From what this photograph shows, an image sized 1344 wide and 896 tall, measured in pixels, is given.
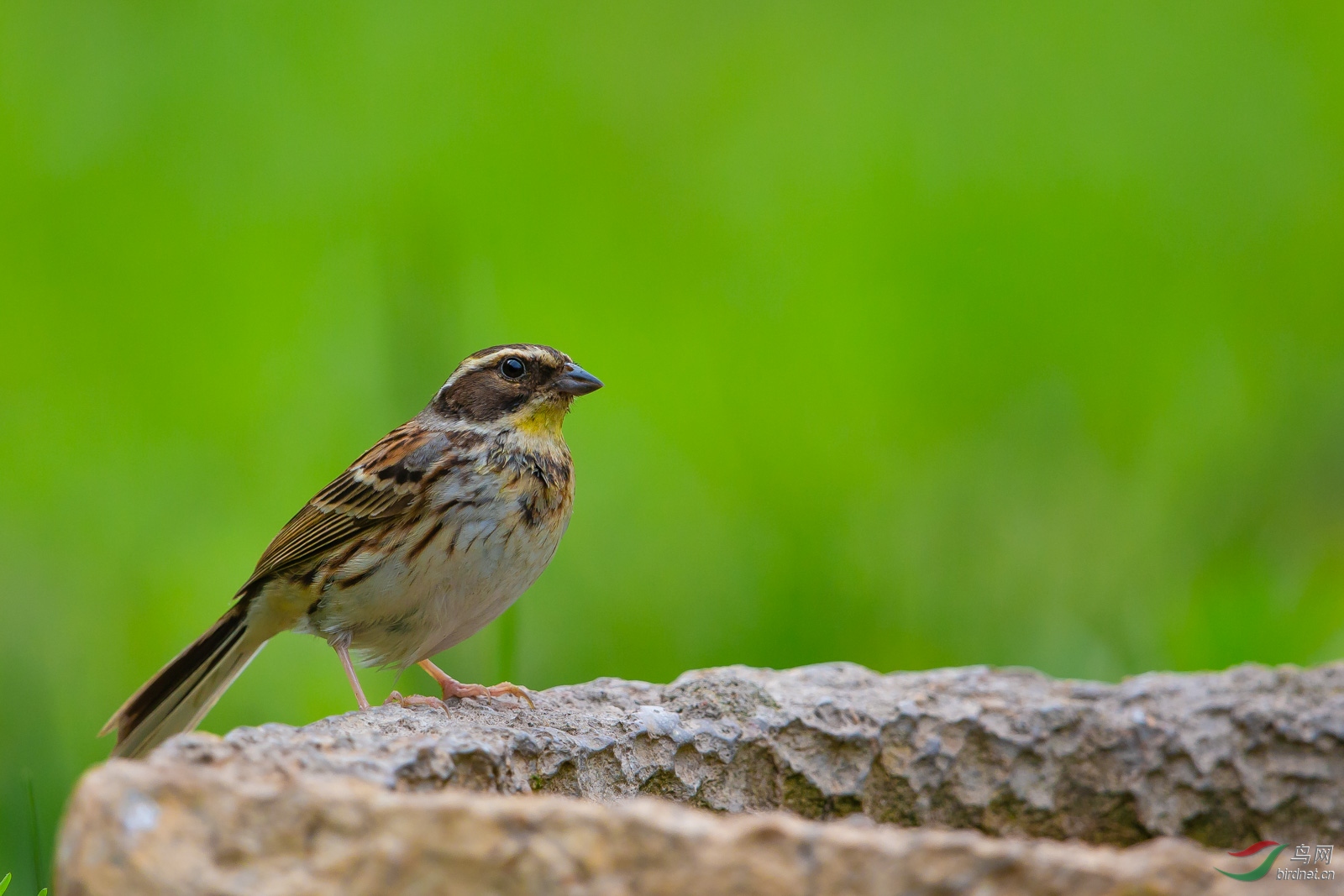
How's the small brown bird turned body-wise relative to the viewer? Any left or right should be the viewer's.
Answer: facing to the right of the viewer
